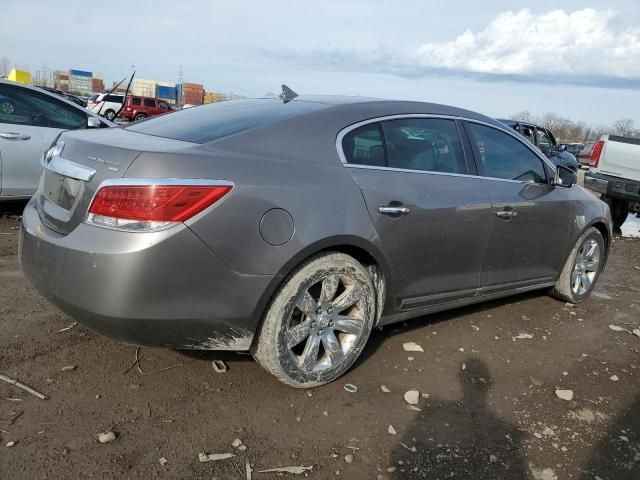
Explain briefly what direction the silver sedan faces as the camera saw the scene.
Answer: facing to the right of the viewer

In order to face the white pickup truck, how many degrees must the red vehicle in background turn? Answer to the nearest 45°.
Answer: approximately 135° to its right

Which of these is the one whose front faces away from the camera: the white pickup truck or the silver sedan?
the white pickup truck

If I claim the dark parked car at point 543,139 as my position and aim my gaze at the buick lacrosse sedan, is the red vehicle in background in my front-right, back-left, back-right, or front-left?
back-right

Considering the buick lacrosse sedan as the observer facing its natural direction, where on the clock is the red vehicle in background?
The red vehicle in background is roughly at 10 o'clock from the buick lacrosse sedan.

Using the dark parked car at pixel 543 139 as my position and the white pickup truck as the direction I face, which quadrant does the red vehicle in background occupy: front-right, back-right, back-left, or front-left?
back-right

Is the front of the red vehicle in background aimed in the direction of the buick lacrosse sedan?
no

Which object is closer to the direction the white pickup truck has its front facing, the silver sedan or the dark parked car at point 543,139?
the dark parked car

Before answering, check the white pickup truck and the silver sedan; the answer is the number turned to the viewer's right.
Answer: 1

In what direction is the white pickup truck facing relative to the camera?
away from the camera

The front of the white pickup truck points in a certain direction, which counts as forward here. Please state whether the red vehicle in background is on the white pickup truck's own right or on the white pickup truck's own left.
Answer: on the white pickup truck's own left

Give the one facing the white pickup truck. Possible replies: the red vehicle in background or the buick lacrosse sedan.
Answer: the buick lacrosse sedan

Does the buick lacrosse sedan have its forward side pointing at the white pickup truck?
yes

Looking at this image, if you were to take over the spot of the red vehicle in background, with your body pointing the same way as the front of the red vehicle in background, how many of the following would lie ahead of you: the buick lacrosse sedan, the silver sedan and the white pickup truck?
0

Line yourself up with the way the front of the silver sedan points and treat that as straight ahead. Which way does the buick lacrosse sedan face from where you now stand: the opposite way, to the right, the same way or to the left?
the same way
